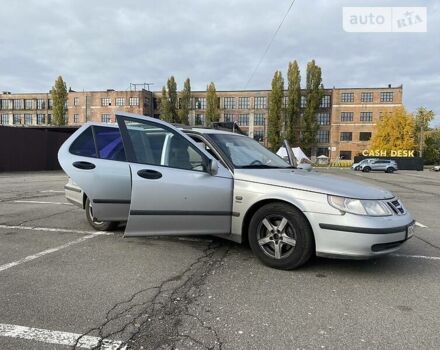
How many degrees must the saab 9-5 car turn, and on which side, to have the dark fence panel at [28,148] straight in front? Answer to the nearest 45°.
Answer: approximately 180°

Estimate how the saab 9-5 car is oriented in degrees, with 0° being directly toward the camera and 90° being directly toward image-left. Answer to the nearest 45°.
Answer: approximately 315°
